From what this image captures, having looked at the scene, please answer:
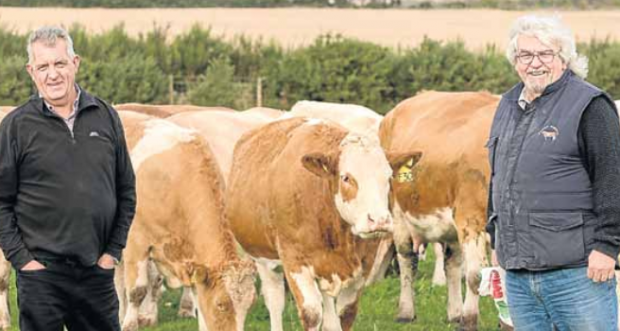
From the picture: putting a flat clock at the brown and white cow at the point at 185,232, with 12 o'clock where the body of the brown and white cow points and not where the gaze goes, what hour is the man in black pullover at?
The man in black pullover is roughly at 2 o'clock from the brown and white cow.

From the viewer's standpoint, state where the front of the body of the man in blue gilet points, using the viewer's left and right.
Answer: facing the viewer and to the left of the viewer

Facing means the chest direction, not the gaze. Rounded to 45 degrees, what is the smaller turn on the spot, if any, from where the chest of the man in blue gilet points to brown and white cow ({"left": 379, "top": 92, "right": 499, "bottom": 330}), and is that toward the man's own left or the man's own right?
approximately 135° to the man's own right

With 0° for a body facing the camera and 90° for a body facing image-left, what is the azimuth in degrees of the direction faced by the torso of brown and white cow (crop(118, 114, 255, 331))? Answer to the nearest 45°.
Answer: approximately 315°

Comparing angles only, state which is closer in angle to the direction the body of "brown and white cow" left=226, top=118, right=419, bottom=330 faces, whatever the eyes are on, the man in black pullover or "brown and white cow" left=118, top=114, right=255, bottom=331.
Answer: the man in black pullover

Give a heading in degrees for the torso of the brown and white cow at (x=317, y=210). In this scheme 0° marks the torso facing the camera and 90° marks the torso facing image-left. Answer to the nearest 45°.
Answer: approximately 315°

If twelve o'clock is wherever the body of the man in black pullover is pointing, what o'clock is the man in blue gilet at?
The man in blue gilet is roughly at 10 o'clock from the man in black pullover.

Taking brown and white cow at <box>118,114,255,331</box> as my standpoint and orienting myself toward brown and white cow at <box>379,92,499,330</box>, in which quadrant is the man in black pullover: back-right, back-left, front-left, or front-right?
back-right

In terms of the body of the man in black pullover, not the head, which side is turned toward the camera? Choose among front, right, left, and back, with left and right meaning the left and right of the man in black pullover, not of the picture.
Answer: front

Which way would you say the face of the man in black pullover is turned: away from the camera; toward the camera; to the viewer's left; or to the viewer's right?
toward the camera

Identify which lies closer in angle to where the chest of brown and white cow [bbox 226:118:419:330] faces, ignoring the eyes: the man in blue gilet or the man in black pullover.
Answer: the man in blue gilet

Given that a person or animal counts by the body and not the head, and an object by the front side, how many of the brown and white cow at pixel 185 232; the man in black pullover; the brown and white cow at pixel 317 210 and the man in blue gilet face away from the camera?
0

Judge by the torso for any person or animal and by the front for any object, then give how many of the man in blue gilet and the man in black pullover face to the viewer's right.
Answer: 0
